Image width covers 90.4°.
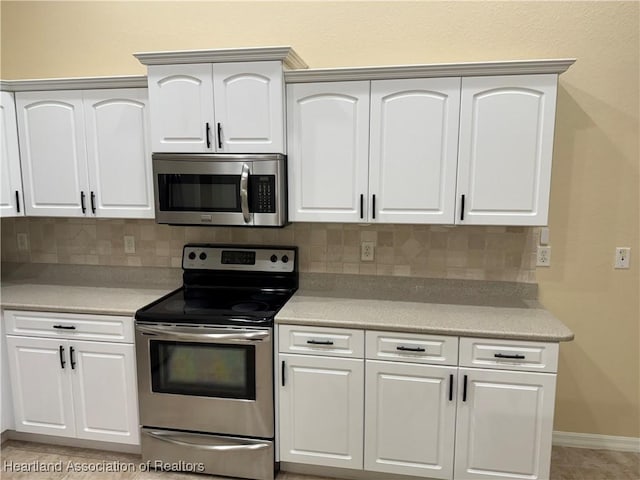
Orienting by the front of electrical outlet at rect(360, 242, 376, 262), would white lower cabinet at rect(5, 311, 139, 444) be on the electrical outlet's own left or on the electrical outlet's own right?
on the electrical outlet's own right

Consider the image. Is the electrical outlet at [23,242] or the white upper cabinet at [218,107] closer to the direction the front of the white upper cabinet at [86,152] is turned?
the white upper cabinet

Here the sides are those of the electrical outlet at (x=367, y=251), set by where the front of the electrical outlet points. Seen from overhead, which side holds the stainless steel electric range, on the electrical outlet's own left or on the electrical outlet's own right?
on the electrical outlet's own right

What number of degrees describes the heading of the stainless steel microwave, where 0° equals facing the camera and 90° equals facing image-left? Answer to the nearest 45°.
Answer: approximately 0°

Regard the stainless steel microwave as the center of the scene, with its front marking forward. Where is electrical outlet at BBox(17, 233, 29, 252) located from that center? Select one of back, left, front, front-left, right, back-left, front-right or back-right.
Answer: back-right
